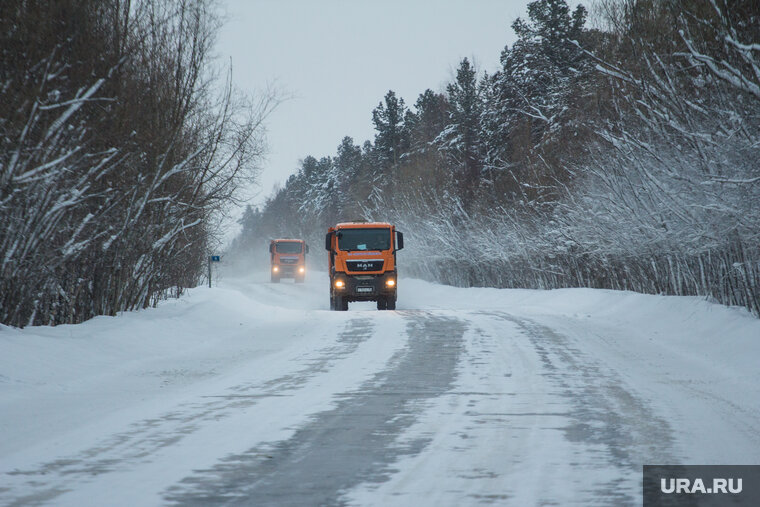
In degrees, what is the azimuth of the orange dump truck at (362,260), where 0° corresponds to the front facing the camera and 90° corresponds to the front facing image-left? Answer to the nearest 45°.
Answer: approximately 0°
